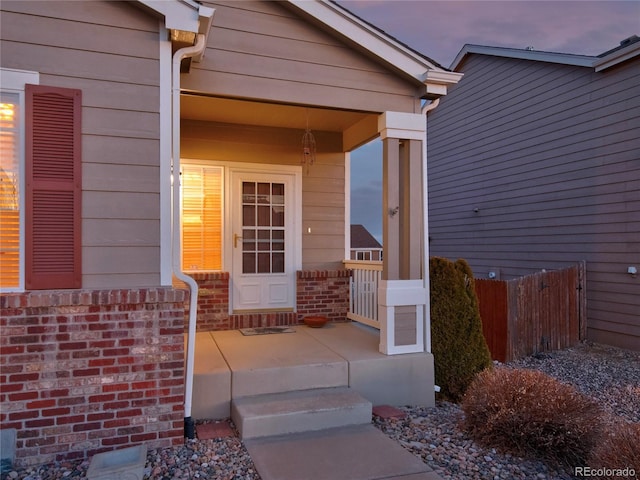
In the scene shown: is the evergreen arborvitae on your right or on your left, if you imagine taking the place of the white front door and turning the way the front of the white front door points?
on your left

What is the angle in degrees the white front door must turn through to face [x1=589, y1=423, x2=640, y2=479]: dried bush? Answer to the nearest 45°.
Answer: approximately 45° to its left

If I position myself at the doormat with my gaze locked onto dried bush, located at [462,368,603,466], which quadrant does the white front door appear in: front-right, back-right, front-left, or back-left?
back-left

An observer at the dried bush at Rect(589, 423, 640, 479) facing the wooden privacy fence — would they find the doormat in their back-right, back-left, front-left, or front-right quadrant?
front-left

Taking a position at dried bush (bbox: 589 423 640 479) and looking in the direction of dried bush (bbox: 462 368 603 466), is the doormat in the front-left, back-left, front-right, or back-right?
front-left

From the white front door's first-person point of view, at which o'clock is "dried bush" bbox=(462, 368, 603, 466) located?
The dried bush is roughly at 11 o'clock from the white front door.

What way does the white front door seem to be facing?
toward the camera

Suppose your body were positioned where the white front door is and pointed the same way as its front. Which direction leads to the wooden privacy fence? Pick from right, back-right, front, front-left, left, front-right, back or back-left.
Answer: left
